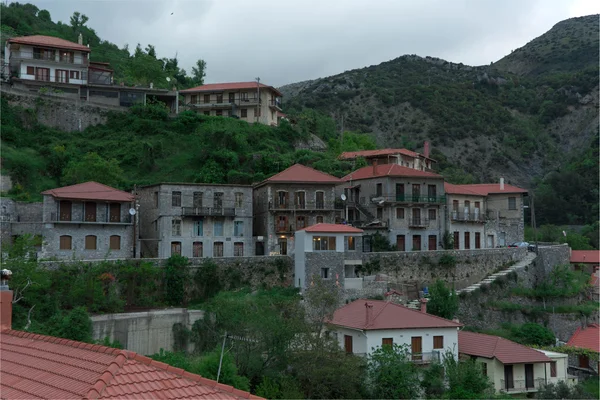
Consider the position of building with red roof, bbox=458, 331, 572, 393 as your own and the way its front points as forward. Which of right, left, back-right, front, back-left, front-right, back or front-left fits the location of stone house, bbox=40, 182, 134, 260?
right

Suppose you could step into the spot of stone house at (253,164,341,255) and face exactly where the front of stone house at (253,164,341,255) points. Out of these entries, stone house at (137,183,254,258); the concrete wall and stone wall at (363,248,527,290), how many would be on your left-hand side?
1

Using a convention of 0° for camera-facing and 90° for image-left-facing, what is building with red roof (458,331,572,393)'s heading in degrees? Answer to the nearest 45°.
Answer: approximately 0°

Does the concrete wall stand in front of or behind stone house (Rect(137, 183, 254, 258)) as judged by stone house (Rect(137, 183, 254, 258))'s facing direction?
in front

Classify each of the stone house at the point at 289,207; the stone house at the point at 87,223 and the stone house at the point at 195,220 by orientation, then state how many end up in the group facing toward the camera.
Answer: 3

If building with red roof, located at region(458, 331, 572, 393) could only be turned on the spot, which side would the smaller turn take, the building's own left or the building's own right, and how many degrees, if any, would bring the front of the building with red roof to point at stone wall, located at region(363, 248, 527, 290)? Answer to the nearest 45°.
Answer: approximately 135° to the building's own right

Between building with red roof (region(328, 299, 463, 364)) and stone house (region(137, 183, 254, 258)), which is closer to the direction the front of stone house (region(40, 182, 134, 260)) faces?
the building with red roof

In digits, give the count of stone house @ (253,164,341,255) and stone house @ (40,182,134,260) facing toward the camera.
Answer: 2

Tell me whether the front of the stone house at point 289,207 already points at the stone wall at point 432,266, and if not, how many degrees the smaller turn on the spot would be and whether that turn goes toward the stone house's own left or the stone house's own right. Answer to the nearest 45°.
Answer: approximately 90° to the stone house's own left

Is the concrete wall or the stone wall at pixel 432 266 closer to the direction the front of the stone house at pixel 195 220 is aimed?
the concrete wall

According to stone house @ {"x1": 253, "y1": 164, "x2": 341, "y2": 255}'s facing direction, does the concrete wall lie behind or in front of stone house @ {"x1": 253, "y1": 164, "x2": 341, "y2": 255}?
in front
